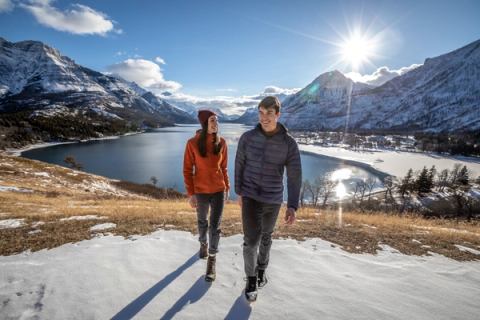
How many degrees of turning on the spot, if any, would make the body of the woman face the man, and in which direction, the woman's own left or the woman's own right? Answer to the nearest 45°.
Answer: approximately 45° to the woman's own left

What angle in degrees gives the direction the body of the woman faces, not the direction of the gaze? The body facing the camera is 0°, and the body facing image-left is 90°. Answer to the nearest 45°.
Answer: approximately 0°

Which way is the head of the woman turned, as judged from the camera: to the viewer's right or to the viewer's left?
to the viewer's right
